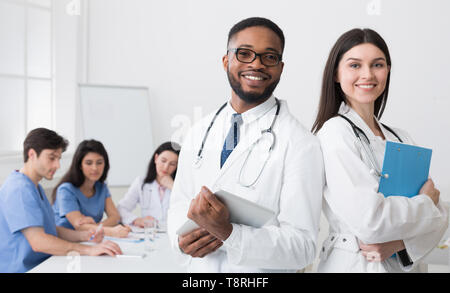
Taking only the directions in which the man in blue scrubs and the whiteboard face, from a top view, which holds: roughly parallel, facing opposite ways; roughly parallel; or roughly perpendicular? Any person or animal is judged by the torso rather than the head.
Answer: roughly perpendicular

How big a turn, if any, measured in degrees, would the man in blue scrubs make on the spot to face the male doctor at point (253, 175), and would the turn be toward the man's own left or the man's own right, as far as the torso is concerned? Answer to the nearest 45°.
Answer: approximately 45° to the man's own right

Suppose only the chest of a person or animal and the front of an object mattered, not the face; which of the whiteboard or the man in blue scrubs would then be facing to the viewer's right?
the man in blue scrubs

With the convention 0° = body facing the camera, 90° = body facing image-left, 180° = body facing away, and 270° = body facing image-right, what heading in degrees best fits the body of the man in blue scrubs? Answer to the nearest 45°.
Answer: approximately 270°

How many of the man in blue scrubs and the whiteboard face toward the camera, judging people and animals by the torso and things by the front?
1

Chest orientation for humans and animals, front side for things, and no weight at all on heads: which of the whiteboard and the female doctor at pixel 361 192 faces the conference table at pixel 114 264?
the whiteboard
